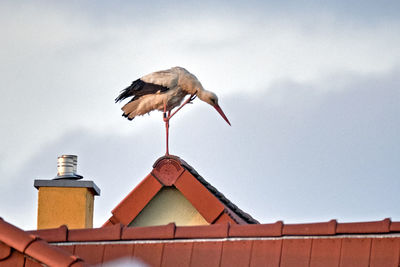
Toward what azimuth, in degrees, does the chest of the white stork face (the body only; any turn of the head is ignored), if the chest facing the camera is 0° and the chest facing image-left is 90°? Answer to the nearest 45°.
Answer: approximately 270°

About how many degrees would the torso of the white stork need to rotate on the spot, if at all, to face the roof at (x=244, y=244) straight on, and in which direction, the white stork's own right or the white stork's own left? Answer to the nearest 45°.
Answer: approximately 90° to the white stork's own right
